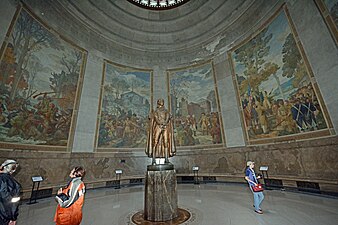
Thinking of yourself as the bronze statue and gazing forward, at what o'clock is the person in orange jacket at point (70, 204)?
The person in orange jacket is roughly at 1 o'clock from the bronze statue.

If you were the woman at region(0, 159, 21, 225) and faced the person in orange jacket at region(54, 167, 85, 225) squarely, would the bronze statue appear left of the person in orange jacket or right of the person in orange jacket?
left

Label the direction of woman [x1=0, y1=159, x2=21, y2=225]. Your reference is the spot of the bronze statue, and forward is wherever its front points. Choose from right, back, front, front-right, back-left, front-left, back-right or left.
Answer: front-right

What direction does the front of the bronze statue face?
toward the camera
